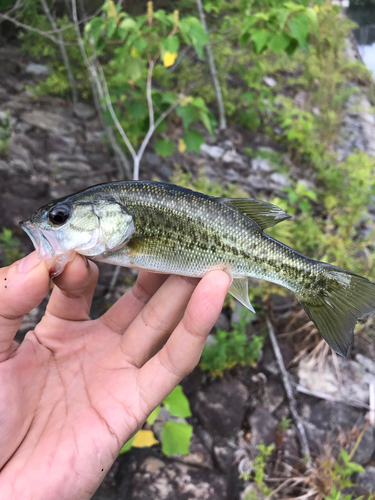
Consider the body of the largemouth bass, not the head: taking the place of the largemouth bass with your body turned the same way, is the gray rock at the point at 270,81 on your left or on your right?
on your right

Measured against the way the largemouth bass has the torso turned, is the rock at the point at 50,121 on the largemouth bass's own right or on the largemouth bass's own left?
on the largemouth bass's own right

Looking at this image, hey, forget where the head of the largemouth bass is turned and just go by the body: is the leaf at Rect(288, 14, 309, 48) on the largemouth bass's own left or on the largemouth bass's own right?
on the largemouth bass's own right

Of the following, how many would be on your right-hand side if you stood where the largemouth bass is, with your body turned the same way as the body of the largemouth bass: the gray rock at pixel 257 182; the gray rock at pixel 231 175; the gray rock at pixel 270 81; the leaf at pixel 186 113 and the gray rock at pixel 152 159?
5

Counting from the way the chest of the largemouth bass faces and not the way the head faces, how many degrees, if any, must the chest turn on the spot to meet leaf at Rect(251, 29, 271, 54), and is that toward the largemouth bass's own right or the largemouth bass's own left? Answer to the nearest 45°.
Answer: approximately 90° to the largemouth bass's own right

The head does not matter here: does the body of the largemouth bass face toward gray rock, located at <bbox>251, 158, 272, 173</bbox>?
no

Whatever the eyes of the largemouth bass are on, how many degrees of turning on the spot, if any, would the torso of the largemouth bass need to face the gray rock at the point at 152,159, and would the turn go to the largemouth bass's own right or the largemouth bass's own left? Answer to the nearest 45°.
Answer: approximately 90° to the largemouth bass's own right

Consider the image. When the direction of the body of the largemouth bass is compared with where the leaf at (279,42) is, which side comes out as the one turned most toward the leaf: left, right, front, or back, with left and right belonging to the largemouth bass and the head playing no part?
right

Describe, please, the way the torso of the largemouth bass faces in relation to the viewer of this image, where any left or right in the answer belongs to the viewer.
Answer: facing to the left of the viewer

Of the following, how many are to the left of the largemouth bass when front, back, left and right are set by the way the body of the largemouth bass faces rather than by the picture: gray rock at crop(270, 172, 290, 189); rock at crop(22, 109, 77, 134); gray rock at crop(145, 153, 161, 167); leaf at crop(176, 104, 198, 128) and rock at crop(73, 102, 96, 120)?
0

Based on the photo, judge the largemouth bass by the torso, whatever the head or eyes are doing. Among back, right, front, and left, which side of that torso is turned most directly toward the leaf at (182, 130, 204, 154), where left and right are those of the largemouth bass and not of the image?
right
